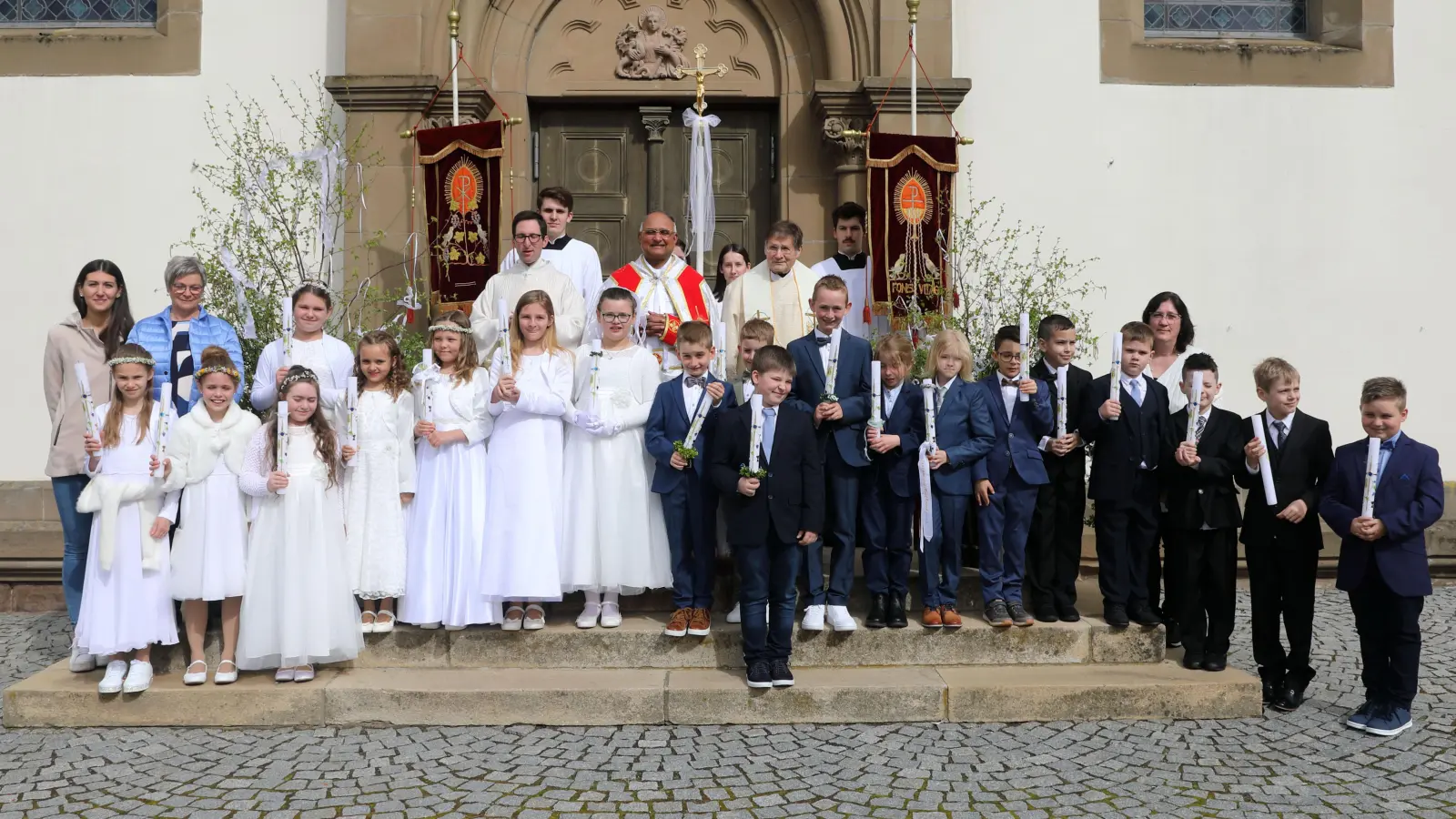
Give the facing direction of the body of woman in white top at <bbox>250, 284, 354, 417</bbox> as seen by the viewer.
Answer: toward the camera

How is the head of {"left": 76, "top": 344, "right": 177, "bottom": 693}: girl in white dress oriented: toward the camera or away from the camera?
toward the camera

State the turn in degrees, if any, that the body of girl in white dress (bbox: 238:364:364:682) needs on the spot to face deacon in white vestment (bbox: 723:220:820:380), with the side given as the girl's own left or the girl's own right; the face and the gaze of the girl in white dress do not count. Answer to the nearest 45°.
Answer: approximately 90° to the girl's own left

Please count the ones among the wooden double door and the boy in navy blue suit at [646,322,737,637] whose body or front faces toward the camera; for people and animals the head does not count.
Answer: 2

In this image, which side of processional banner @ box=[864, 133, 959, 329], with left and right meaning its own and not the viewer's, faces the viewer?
front

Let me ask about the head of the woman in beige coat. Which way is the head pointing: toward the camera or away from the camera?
toward the camera

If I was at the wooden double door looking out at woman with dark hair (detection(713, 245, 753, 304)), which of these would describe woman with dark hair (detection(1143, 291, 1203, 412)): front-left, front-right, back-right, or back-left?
front-left

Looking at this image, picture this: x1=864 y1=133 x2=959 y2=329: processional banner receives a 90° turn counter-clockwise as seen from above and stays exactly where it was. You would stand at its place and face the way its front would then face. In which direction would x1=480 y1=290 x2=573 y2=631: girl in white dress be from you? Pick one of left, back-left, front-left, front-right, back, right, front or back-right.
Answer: back-right

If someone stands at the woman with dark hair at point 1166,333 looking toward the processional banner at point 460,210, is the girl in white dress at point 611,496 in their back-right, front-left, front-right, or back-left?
front-left

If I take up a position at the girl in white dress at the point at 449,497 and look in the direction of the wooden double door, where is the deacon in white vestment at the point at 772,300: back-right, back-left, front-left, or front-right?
front-right

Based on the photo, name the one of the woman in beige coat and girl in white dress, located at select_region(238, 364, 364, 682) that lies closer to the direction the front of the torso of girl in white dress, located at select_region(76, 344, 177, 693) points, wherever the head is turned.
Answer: the girl in white dress

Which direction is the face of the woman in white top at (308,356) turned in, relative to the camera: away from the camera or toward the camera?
toward the camera

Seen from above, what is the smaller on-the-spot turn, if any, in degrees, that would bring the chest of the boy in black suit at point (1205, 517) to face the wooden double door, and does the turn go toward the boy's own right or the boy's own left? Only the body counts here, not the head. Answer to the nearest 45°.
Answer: approximately 135° to the boy's own right

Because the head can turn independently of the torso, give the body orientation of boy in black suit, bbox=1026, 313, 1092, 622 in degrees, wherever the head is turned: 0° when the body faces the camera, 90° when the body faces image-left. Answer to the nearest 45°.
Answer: approximately 0°
